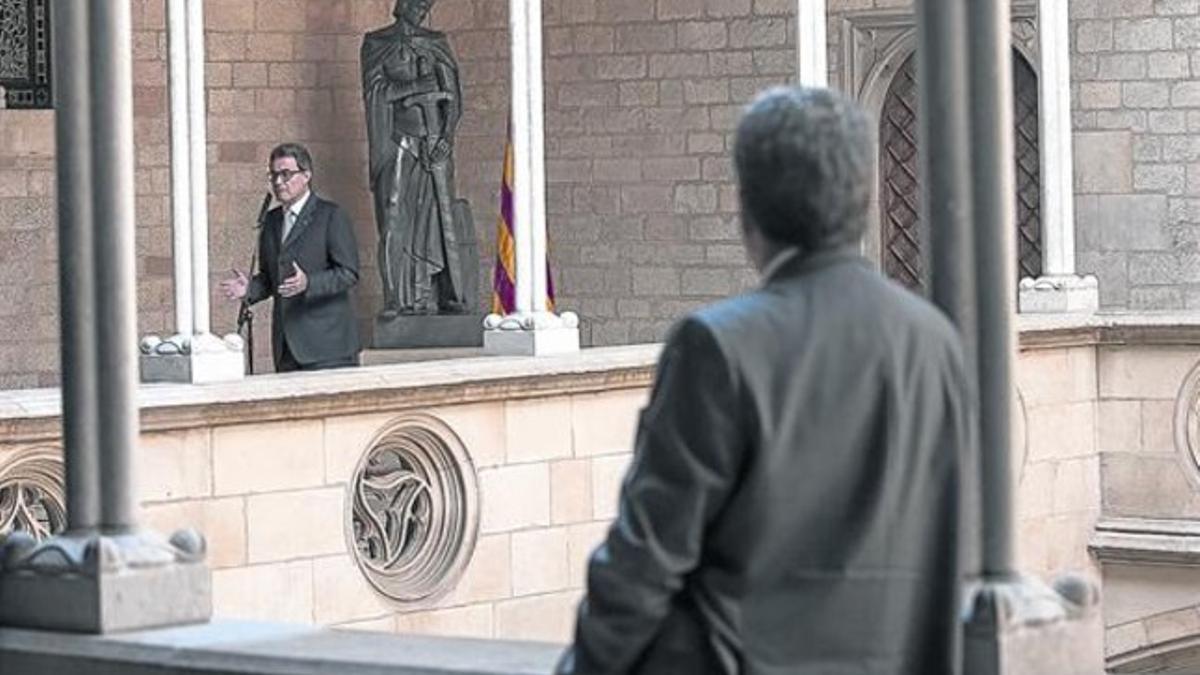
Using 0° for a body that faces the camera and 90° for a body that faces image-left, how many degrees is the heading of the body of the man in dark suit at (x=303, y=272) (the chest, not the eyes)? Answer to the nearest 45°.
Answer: approximately 45°

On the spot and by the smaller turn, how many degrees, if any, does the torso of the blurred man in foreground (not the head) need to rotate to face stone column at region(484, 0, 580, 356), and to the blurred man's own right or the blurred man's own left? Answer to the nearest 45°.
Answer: approximately 45° to the blurred man's own right

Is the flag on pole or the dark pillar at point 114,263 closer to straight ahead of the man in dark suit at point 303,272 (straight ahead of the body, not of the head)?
the dark pillar

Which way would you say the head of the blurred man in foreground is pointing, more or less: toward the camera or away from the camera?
away from the camera

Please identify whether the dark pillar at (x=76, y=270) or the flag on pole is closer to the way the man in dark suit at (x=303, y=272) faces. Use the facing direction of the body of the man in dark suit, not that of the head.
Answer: the dark pillar

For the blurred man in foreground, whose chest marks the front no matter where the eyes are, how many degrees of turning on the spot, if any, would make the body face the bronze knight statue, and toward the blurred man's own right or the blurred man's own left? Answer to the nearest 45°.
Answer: approximately 45° to the blurred man's own right

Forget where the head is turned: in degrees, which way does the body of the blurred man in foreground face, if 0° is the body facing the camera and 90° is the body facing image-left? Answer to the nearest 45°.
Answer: approximately 135°

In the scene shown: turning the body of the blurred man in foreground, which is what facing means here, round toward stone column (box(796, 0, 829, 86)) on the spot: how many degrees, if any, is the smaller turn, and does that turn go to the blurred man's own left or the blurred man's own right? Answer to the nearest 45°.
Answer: approximately 45° to the blurred man's own right
